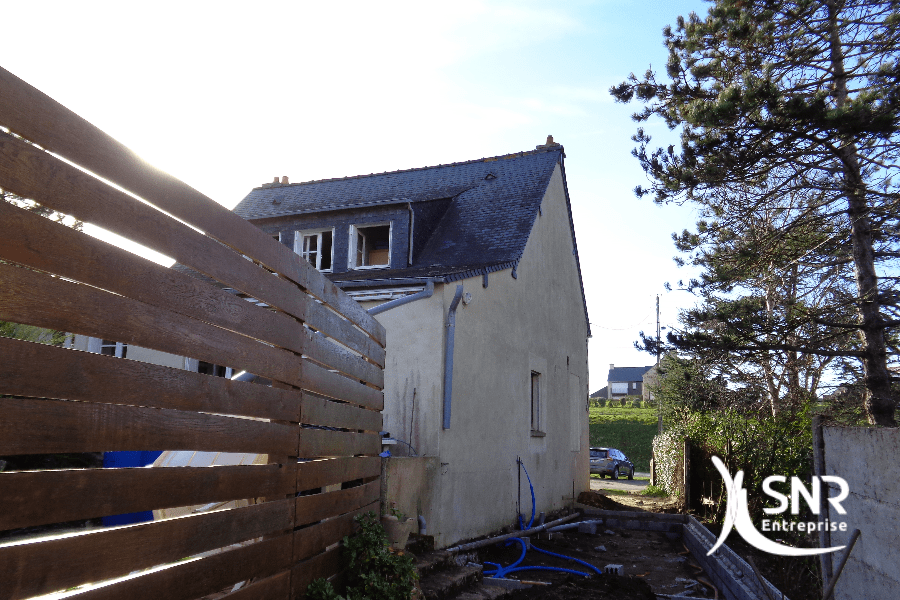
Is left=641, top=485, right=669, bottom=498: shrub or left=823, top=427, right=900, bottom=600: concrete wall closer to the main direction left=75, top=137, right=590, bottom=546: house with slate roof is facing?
the concrete wall

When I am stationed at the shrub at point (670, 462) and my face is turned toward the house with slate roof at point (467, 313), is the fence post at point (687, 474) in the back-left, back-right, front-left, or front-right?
front-left

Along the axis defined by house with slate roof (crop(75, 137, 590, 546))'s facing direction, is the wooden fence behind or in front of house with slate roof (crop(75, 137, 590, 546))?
in front

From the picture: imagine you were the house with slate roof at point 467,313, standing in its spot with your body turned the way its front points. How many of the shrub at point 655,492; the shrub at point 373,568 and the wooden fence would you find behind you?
1

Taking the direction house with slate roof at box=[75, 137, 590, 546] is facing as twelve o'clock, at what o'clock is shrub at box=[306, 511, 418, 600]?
The shrub is roughly at 11 o'clock from the house with slate roof.

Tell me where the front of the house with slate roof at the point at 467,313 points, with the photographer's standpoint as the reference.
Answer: facing the viewer and to the left of the viewer
